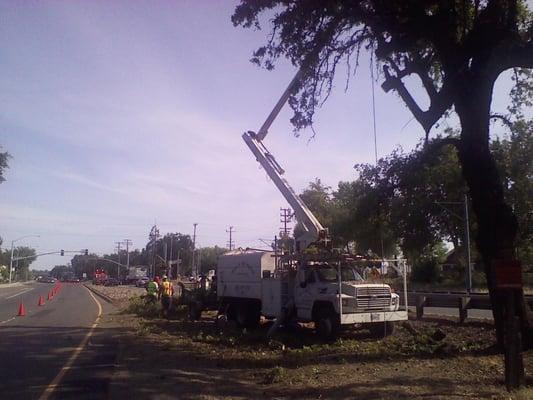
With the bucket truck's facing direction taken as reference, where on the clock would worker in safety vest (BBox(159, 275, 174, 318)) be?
The worker in safety vest is roughly at 6 o'clock from the bucket truck.

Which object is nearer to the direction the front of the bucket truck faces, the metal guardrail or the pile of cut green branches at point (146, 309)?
the metal guardrail

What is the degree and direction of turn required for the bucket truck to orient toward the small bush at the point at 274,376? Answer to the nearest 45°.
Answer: approximately 45° to its right

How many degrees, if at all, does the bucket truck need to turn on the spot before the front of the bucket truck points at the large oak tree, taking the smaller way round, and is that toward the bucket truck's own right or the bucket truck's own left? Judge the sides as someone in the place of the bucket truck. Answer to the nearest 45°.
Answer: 0° — it already faces it

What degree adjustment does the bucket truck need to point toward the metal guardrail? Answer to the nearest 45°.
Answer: approximately 45° to its left

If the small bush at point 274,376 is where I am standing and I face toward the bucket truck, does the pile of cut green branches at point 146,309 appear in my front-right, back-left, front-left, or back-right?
front-left

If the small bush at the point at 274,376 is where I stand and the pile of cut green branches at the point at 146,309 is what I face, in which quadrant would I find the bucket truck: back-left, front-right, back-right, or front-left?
front-right

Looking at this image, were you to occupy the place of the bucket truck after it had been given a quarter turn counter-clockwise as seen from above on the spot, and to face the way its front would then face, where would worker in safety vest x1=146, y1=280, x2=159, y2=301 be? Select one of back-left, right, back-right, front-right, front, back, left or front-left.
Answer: left

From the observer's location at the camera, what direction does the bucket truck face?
facing the viewer and to the right of the viewer

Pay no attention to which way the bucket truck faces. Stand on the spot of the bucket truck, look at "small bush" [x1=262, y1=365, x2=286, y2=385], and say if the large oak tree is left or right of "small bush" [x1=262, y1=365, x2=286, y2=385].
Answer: left

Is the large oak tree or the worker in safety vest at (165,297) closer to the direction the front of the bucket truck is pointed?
the large oak tree

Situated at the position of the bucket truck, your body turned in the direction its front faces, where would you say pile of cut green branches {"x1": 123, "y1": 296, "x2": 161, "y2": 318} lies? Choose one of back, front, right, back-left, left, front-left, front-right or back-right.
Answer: back

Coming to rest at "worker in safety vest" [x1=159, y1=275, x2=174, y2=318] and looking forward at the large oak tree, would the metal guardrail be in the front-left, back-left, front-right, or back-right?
front-left

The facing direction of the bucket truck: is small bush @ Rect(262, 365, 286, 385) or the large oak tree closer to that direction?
the large oak tree
